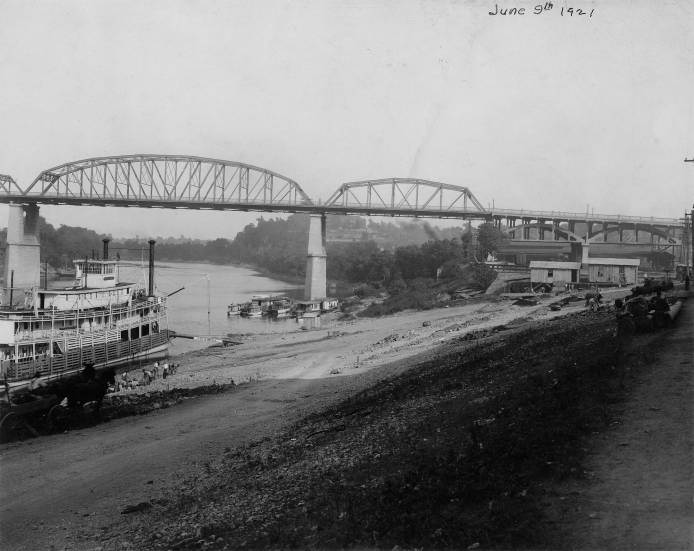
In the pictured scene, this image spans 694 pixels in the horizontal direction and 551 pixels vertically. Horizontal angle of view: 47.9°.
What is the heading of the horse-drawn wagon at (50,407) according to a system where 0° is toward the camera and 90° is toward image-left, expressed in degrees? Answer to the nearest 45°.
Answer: approximately 225°

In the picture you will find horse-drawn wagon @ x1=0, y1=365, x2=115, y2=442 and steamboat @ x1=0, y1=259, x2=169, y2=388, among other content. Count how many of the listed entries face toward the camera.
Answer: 0

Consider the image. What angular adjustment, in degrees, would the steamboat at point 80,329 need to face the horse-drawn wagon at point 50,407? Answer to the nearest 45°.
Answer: approximately 135° to its right

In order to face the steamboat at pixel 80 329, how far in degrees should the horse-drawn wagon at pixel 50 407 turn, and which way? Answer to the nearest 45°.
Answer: approximately 45° to its left

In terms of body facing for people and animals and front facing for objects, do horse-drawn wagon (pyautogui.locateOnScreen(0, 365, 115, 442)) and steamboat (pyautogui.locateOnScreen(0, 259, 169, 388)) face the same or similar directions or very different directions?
same or similar directions

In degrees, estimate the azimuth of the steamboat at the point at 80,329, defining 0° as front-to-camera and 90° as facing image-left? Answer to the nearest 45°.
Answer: approximately 225°
